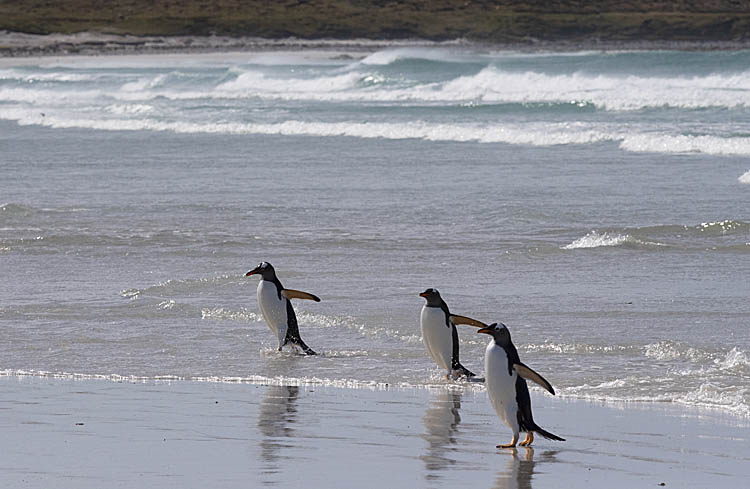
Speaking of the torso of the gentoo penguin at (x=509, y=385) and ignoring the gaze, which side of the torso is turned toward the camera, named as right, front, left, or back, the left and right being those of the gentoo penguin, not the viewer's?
left

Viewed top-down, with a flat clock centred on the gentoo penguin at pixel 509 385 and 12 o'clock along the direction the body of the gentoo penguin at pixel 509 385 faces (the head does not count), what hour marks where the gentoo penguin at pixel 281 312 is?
the gentoo penguin at pixel 281 312 is roughly at 2 o'clock from the gentoo penguin at pixel 509 385.

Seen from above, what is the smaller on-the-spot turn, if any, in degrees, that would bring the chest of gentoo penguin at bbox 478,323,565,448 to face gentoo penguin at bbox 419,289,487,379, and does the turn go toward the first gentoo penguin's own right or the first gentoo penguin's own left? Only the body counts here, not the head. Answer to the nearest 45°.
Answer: approximately 90° to the first gentoo penguin's own right

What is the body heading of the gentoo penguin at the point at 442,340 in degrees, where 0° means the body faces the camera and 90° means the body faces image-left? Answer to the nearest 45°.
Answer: approximately 45°
